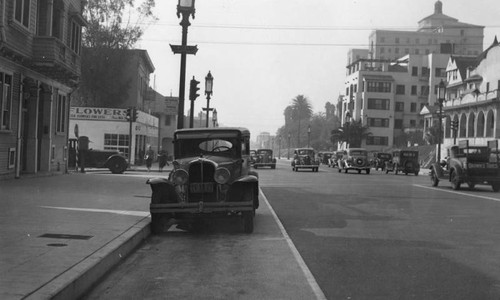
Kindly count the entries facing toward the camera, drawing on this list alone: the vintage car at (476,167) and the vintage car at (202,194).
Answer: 1

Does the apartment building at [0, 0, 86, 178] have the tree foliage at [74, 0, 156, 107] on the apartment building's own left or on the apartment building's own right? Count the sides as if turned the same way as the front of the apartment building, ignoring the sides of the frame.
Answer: on the apartment building's own left

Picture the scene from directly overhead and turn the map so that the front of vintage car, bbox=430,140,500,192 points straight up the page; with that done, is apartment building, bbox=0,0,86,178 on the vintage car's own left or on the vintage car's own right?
on the vintage car's own left

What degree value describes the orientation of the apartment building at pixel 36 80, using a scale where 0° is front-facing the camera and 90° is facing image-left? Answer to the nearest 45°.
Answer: approximately 315°

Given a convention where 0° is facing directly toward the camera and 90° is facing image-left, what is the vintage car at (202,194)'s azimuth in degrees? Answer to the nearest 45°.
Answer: approximately 0°
